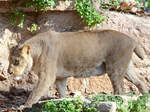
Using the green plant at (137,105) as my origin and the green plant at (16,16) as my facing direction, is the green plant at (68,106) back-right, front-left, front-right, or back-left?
front-left

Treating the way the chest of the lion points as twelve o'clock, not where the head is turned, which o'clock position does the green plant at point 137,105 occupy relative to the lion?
The green plant is roughly at 8 o'clock from the lion.

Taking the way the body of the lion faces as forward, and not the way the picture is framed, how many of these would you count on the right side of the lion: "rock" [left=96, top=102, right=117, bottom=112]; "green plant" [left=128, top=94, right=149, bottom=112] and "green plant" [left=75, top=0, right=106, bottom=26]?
1

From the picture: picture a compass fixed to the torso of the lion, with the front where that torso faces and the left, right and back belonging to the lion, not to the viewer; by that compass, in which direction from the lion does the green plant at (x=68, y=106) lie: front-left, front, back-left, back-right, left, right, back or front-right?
left

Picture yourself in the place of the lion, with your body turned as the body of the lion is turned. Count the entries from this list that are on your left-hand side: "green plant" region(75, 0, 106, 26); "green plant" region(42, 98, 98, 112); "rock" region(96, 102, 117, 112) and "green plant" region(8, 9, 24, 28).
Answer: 2

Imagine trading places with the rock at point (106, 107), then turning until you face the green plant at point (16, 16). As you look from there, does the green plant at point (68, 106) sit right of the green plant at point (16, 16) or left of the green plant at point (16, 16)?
left

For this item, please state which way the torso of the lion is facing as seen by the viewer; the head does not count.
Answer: to the viewer's left

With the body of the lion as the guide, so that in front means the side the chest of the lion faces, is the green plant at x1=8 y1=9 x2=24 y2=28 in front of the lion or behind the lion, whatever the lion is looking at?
in front

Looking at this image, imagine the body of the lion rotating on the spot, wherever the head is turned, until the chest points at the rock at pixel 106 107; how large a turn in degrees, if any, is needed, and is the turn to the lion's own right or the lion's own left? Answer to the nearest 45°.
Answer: approximately 90° to the lion's own left
